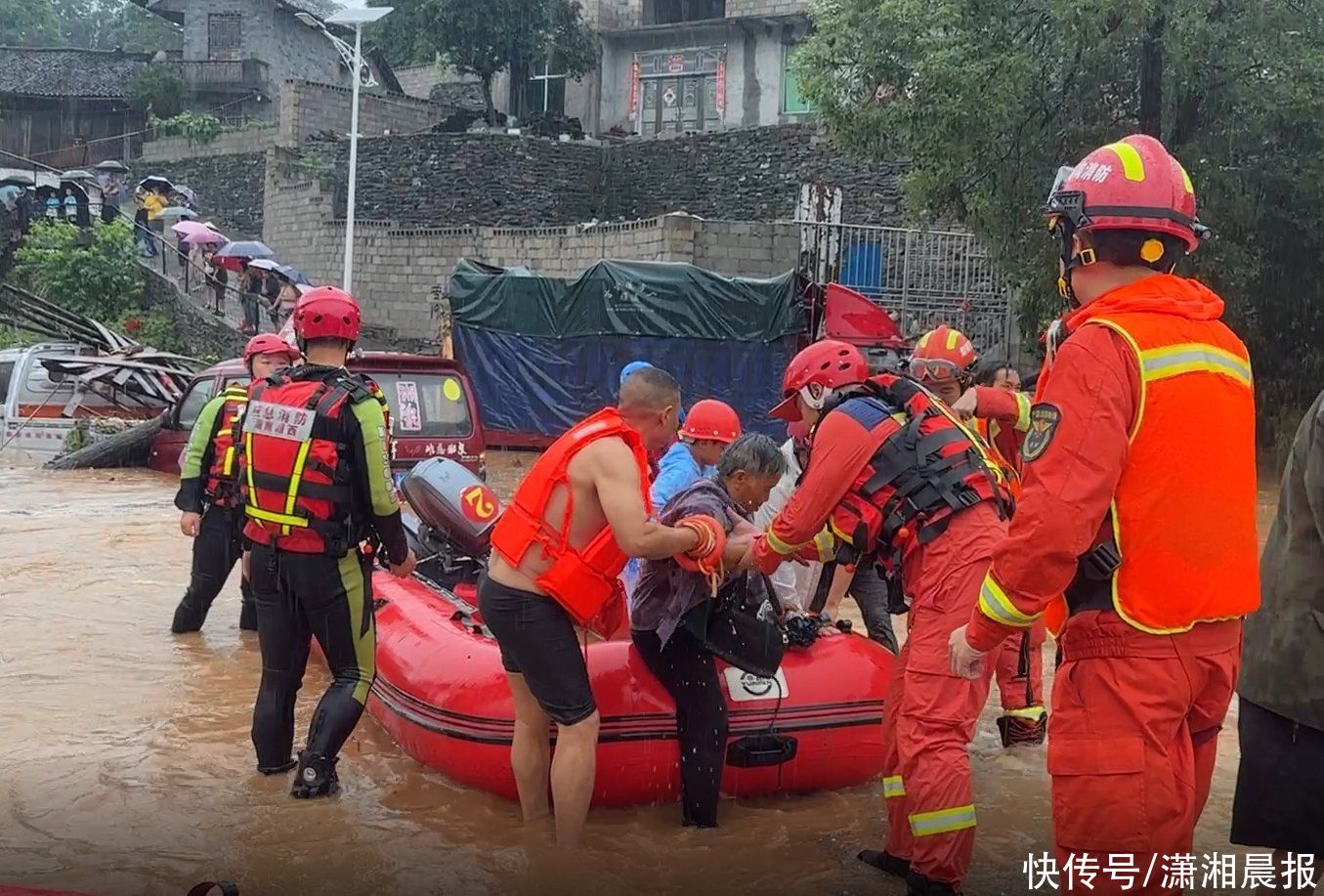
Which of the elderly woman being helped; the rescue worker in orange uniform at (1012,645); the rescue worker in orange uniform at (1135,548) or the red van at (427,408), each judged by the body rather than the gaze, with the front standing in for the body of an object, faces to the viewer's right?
the elderly woman being helped

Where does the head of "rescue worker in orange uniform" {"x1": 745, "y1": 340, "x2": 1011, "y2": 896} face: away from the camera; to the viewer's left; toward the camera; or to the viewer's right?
to the viewer's left

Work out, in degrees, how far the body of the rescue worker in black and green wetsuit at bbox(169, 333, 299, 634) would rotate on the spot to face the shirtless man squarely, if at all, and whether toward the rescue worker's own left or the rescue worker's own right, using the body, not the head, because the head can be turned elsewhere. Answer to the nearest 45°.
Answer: approximately 45° to the rescue worker's own right

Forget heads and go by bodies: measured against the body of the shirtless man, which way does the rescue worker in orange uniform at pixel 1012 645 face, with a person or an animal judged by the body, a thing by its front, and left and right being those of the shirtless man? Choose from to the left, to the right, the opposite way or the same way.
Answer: the opposite way

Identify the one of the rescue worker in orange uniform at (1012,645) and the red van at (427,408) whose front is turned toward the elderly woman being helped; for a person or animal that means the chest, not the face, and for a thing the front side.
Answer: the rescue worker in orange uniform

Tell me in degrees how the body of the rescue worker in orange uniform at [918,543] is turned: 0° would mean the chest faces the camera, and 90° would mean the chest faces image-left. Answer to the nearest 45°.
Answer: approximately 90°

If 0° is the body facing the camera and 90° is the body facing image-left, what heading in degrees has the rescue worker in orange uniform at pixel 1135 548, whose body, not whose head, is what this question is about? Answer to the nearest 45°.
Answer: approximately 135°

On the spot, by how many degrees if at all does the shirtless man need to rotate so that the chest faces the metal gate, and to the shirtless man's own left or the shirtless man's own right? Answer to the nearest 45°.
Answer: approximately 45° to the shirtless man's own left

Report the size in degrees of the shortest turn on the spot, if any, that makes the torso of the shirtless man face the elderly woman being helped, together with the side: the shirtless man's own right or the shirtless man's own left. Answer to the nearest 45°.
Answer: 0° — they already face them

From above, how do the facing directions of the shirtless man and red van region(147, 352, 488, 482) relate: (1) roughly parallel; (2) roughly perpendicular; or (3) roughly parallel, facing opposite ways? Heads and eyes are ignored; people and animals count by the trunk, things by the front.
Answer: roughly perpendicular

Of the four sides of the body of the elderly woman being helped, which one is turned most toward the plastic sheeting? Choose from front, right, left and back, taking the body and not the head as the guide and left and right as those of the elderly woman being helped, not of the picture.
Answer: left

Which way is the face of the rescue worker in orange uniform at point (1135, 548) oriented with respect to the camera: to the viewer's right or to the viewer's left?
to the viewer's left
